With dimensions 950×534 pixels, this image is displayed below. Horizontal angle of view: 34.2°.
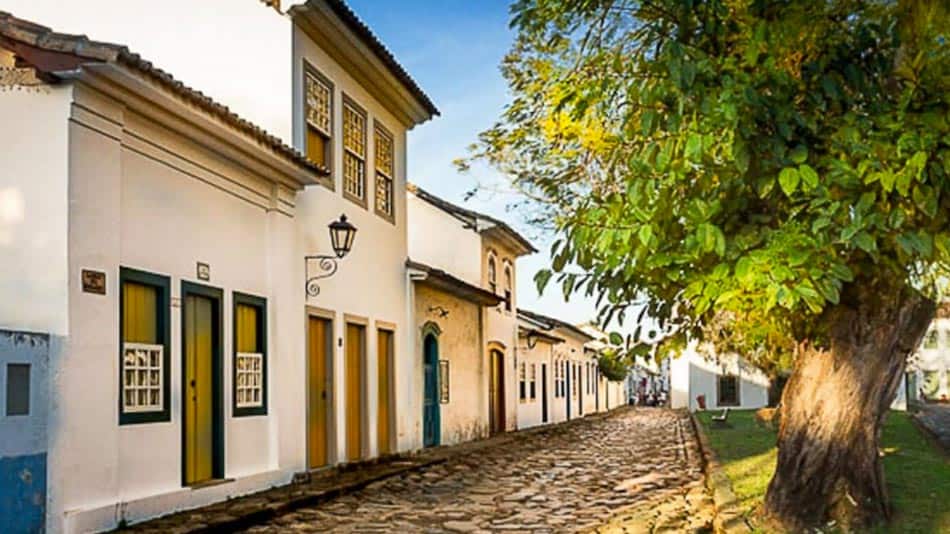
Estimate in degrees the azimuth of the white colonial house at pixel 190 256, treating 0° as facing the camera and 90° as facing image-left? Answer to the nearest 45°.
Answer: approximately 315°

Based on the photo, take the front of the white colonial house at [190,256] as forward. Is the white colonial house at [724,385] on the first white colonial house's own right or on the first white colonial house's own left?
on the first white colonial house's own left

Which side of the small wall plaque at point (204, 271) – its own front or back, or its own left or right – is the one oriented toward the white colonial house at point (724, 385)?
left

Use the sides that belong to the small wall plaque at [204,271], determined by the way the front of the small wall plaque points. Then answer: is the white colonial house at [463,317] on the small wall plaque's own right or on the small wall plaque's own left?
on the small wall plaque's own left

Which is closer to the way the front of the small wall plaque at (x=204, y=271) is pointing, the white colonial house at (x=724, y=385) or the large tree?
the large tree

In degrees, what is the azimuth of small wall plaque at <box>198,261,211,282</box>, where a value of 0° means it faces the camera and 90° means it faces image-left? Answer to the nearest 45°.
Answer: approximately 315°

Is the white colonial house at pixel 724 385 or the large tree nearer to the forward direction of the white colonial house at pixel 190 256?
the large tree
